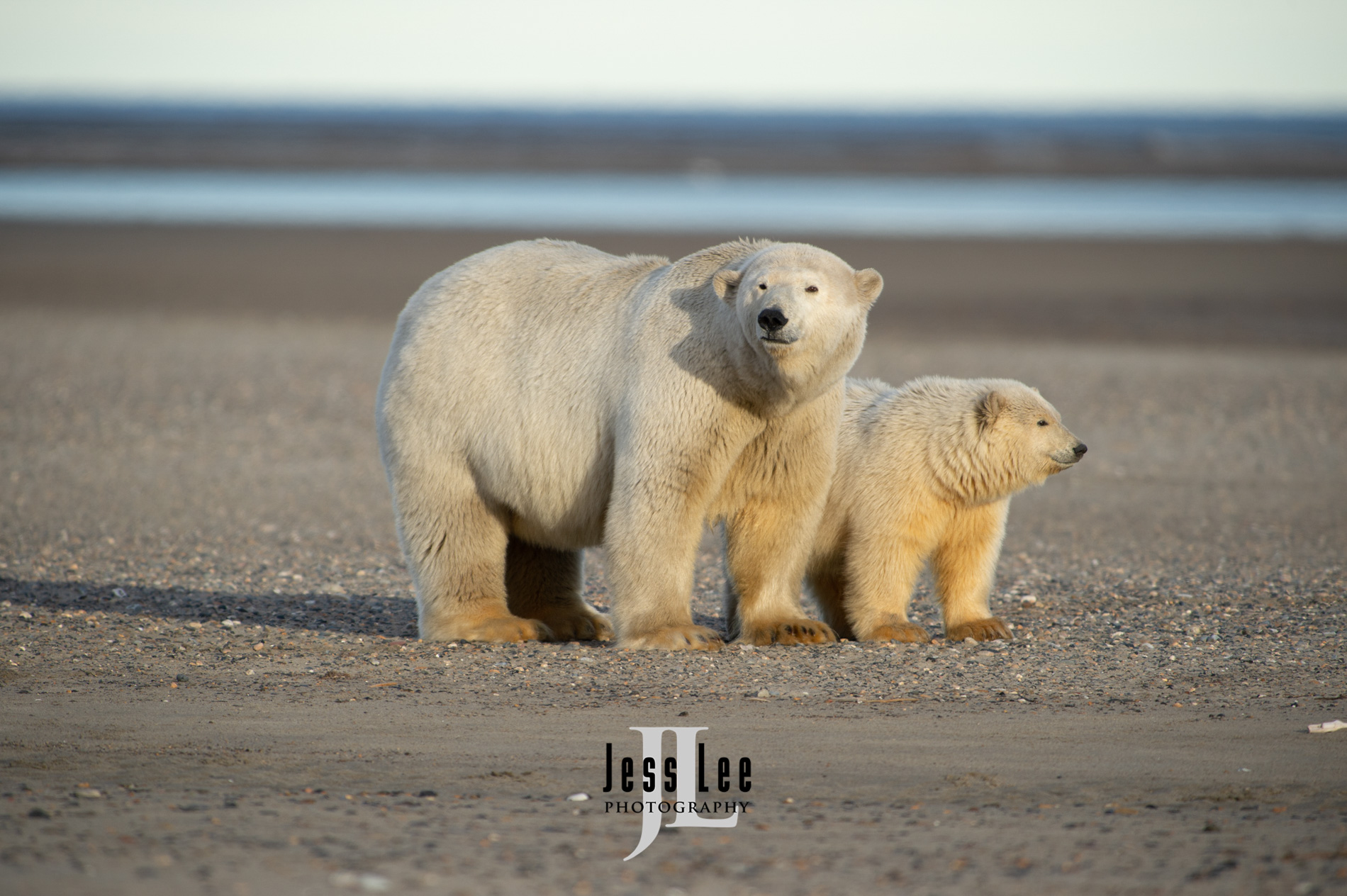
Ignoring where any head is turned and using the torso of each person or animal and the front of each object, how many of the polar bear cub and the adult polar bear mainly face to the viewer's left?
0

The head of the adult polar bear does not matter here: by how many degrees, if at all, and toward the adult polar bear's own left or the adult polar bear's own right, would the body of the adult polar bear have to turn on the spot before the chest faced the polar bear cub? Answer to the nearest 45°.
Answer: approximately 45° to the adult polar bear's own left

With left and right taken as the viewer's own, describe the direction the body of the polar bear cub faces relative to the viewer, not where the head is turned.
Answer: facing the viewer and to the right of the viewer

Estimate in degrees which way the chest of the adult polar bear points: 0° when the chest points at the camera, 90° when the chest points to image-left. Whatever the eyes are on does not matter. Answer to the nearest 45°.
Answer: approximately 315°
